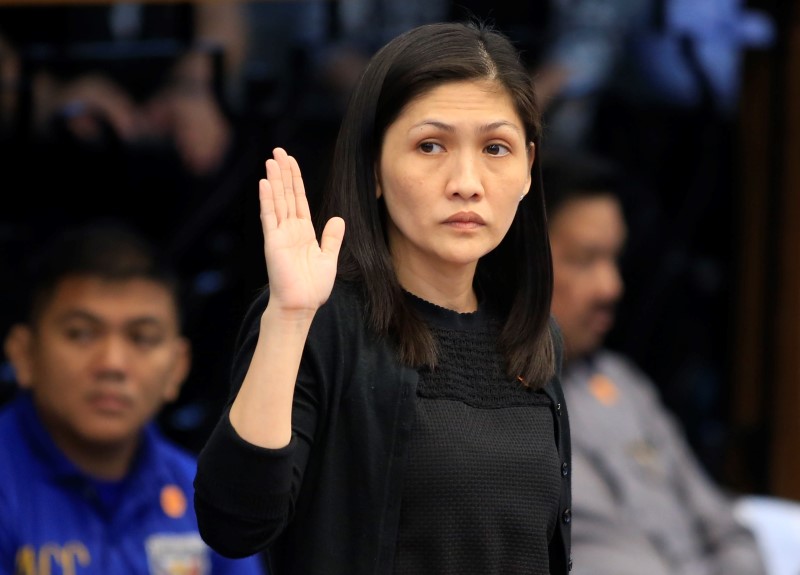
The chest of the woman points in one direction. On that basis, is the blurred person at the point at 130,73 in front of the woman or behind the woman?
behind

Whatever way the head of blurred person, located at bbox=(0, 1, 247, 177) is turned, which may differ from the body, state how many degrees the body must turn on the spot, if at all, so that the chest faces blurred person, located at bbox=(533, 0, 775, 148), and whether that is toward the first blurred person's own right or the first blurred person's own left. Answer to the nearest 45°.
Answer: approximately 90° to the first blurred person's own left

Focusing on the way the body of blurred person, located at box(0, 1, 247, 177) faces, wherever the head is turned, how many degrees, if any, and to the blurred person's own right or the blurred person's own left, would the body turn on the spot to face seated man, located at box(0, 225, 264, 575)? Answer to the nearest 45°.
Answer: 0° — they already face them

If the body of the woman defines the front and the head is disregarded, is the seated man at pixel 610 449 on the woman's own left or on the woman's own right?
on the woman's own left

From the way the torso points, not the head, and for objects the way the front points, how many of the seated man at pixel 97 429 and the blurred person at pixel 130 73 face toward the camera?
2

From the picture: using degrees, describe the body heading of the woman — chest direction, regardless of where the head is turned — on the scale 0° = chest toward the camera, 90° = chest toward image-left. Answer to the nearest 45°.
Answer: approximately 315°

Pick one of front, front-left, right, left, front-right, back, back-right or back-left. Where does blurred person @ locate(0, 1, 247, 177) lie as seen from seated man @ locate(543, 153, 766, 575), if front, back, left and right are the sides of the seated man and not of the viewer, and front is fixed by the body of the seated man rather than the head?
back-right

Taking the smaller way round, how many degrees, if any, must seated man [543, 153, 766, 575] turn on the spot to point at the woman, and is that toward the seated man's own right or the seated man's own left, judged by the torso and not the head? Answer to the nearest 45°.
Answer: approximately 45° to the seated man's own right

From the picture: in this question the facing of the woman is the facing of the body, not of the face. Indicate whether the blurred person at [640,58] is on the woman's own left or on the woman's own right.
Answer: on the woman's own left

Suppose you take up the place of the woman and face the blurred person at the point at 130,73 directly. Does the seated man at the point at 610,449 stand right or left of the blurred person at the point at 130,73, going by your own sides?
right

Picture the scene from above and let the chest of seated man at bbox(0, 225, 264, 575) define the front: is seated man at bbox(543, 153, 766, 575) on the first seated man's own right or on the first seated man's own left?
on the first seated man's own left

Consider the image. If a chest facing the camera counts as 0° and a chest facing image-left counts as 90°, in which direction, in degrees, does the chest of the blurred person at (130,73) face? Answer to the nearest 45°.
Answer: approximately 0°
